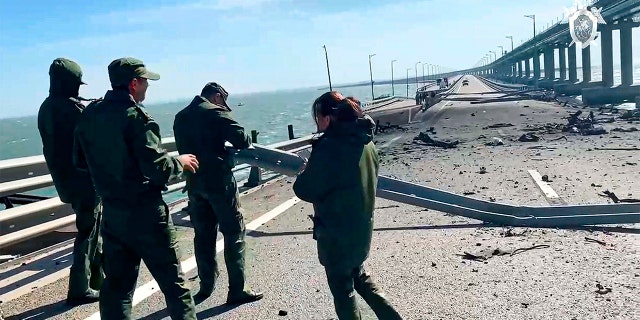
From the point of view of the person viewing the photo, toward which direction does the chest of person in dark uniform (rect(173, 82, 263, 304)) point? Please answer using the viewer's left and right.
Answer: facing away from the viewer and to the right of the viewer

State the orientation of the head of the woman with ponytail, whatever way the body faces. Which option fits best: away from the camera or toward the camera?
away from the camera

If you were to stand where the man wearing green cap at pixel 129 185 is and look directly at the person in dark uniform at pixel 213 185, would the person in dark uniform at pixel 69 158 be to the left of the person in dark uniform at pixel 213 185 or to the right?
left

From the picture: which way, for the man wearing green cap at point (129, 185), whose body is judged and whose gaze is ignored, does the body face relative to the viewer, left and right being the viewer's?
facing away from the viewer and to the right of the viewer

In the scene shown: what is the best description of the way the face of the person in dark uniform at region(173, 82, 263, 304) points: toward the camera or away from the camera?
away from the camera

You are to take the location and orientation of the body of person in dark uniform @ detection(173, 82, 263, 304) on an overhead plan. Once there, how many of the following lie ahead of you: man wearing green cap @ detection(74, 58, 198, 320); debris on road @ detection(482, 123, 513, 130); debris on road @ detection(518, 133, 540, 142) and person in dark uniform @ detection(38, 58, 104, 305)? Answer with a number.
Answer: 2

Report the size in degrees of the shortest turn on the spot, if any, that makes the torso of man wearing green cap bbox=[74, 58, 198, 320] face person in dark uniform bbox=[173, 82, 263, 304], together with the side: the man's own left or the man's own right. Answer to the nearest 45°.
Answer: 0° — they already face them

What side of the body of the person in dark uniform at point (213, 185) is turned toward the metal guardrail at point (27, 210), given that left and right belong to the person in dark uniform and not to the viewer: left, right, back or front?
left

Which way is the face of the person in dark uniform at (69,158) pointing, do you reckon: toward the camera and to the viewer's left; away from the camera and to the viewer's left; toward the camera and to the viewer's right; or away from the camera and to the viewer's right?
away from the camera and to the viewer's right

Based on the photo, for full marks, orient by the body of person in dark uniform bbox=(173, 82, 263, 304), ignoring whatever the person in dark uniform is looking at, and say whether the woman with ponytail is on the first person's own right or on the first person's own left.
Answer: on the first person's own right
